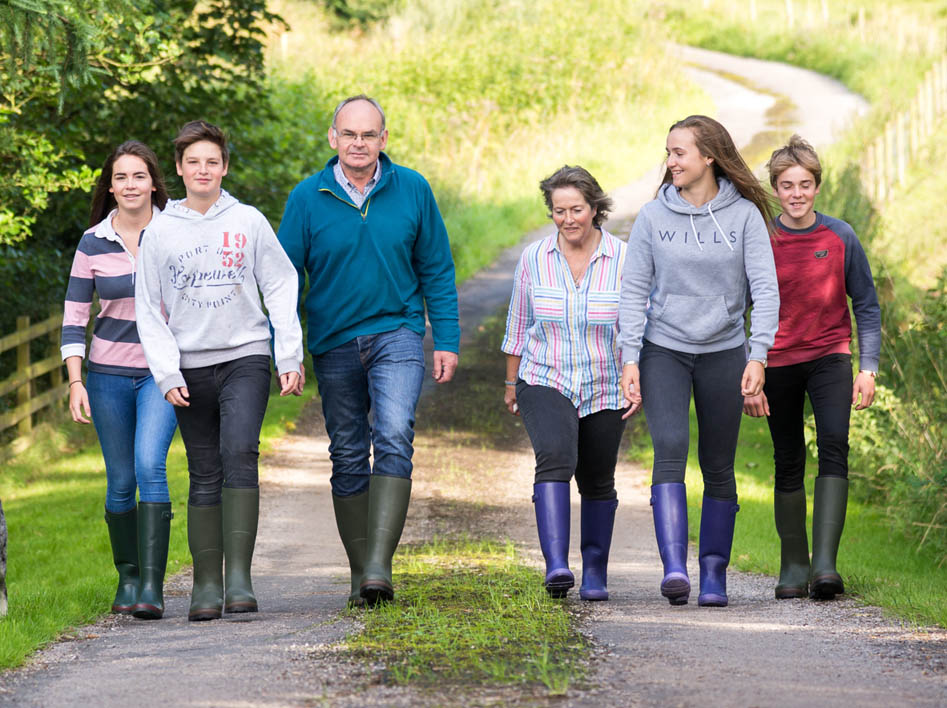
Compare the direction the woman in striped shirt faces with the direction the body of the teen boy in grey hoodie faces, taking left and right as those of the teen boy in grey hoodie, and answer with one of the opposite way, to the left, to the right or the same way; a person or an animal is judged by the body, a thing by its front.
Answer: the same way

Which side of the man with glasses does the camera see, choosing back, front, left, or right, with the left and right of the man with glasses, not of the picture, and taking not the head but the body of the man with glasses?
front

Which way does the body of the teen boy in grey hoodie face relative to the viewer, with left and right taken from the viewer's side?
facing the viewer

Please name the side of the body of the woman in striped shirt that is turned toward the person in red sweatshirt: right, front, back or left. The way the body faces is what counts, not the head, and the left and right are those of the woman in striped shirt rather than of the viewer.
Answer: left

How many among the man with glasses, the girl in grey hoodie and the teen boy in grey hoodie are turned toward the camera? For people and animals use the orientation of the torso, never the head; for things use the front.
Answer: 3

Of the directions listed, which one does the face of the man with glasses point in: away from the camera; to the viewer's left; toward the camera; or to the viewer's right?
toward the camera

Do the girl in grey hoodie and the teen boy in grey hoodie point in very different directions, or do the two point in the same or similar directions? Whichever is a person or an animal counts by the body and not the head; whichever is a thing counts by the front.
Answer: same or similar directions

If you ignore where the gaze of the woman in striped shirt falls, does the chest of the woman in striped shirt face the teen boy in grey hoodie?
no

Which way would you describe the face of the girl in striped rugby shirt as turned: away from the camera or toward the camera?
toward the camera

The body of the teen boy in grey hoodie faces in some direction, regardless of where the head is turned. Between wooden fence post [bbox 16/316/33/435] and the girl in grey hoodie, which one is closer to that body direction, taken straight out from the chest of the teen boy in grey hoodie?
the girl in grey hoodie

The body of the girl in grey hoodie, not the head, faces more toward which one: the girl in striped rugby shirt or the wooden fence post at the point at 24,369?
the girl in striped rugby shirt

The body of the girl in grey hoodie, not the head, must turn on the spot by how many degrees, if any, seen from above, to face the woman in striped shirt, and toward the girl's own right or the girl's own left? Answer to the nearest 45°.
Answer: approximately 90° to the girl's own right

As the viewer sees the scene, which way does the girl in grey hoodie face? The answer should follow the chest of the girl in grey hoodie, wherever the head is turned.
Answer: toward the camera

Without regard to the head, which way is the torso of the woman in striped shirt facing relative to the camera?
toward the camera

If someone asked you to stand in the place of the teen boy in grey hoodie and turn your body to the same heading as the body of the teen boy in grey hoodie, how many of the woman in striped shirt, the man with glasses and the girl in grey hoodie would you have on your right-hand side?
0

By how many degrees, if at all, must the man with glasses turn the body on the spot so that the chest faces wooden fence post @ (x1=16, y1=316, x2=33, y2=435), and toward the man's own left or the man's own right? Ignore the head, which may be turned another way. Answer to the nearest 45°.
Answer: approximately 135° to the man's own right

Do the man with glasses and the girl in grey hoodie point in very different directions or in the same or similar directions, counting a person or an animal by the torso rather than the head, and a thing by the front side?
same or similar directions
